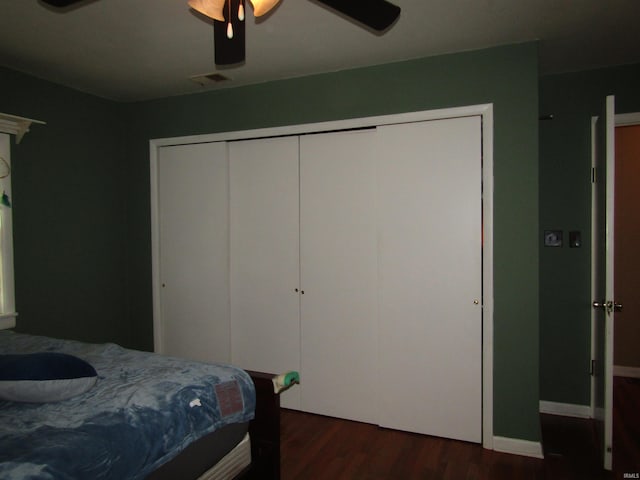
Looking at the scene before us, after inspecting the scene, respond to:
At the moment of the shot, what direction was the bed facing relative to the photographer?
facing away from the viewer and to the right of the viewer

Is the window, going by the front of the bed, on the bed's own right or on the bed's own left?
on the bed's own left
